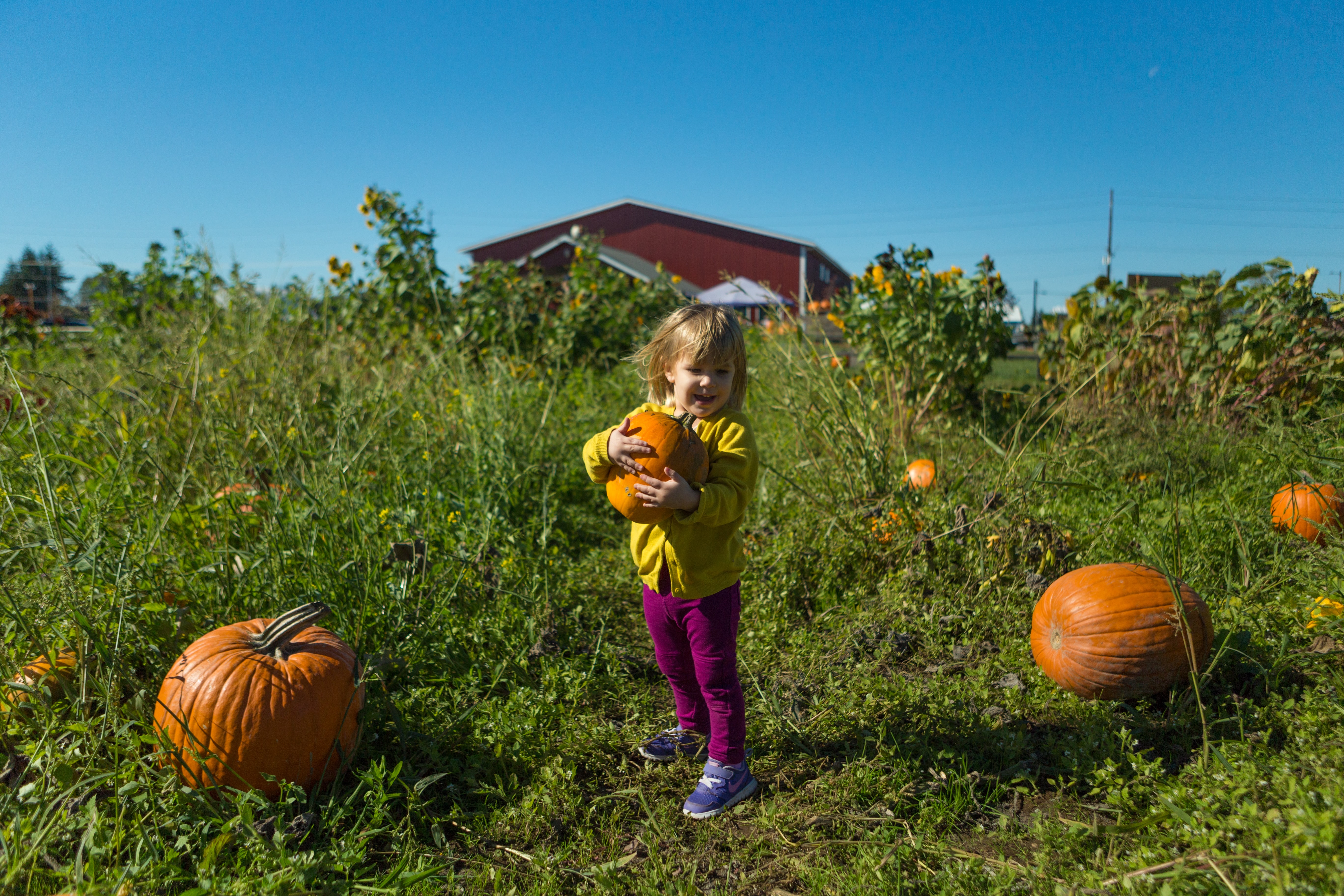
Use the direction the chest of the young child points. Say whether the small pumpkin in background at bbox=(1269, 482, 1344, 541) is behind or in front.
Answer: behind

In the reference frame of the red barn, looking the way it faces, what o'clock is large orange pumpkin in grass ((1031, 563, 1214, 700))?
The large orange pumpkin in grass is roughly at 12 o'clock from the red barn.

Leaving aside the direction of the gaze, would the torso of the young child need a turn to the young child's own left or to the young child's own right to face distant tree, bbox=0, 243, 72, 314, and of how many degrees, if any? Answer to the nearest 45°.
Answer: approximately 90° to the young child's own right

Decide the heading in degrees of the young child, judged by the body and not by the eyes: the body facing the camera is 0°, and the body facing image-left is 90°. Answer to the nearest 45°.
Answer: approximately 45°

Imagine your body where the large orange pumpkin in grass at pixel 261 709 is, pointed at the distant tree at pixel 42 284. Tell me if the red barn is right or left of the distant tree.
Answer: right

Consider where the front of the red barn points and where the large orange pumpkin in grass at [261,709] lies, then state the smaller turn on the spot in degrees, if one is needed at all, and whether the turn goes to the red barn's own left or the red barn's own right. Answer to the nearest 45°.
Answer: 0° — it already faces it

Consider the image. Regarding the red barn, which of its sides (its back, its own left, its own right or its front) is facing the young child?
front

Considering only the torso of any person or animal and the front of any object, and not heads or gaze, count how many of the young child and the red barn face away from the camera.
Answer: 0

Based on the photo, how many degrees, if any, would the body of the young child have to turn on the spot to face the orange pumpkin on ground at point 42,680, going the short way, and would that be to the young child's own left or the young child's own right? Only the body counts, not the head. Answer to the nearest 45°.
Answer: approximately 45° to the young child's own right

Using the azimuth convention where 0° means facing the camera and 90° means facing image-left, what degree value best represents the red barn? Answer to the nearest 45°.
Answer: approximately 0°

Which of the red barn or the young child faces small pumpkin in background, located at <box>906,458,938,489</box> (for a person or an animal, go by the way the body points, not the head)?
the red barn

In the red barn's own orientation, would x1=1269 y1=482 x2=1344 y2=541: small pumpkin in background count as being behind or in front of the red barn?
in front

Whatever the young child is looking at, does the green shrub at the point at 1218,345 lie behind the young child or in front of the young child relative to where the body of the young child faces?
behind
